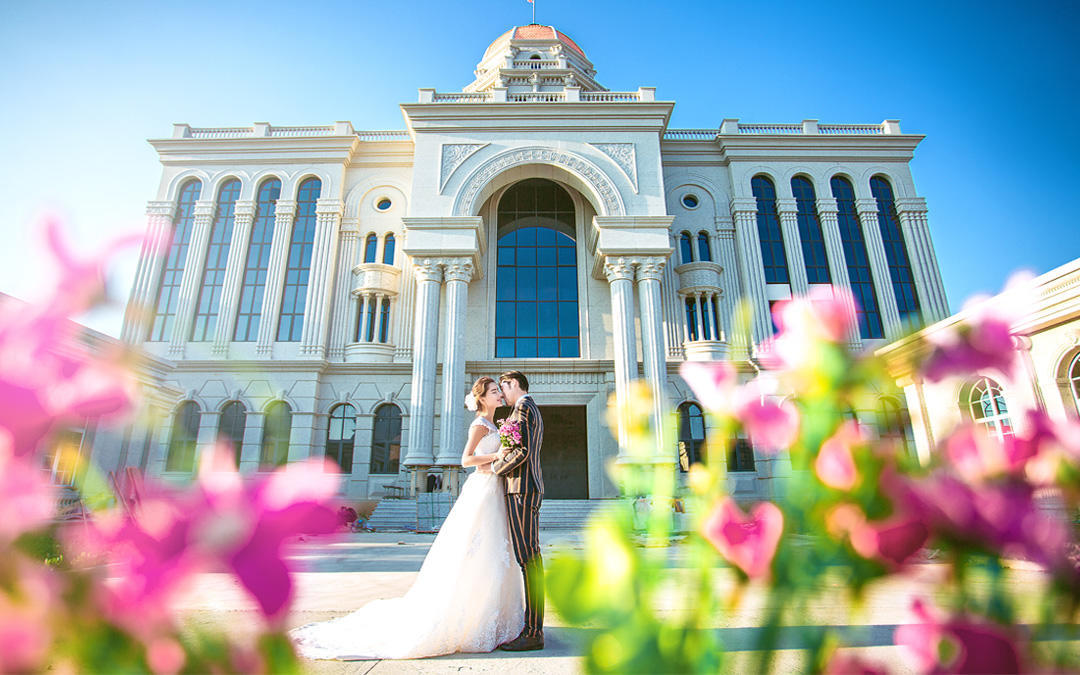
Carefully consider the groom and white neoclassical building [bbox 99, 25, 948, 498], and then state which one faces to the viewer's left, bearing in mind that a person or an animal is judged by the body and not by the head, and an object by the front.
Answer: the groom

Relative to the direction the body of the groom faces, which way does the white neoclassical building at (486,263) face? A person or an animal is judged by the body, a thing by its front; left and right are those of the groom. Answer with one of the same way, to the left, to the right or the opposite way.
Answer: to the left

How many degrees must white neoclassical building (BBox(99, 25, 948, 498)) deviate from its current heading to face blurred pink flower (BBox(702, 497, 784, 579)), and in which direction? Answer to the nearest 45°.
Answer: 0° — it already faces it

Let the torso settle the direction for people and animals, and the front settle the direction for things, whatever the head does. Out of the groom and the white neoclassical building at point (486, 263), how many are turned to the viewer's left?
1

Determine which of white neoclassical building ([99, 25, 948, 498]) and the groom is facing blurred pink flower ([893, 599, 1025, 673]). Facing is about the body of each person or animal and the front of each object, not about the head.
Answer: the white neoclassical building

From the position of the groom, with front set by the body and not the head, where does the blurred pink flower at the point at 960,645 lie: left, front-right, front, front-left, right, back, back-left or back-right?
left

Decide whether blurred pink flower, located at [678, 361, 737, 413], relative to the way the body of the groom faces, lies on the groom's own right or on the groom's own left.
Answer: on the groom's own left

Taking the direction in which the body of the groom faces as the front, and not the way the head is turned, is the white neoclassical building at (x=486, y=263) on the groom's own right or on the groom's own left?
on the groom's own right

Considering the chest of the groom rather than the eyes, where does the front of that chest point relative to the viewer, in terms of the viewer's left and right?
facing to the left of the viewer
